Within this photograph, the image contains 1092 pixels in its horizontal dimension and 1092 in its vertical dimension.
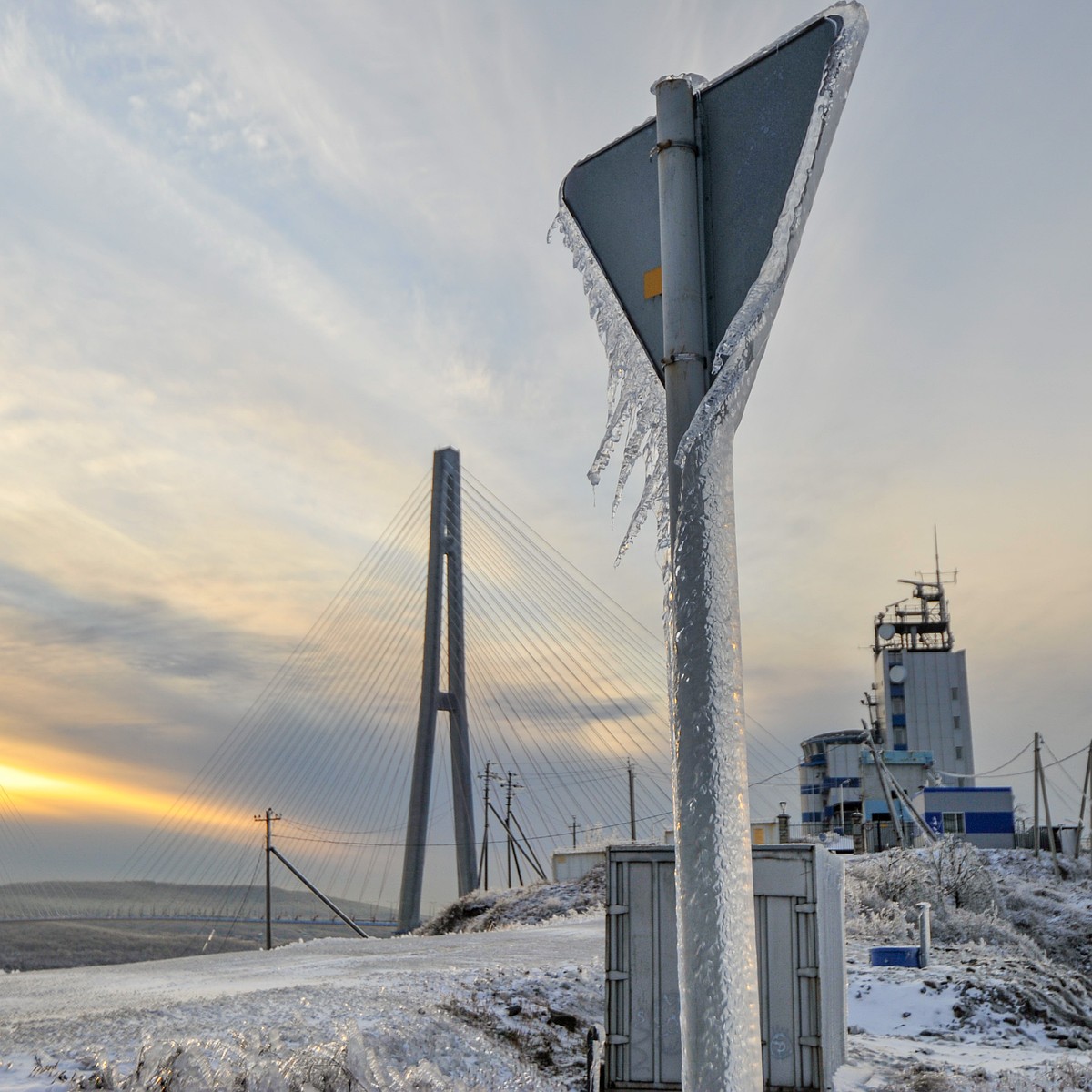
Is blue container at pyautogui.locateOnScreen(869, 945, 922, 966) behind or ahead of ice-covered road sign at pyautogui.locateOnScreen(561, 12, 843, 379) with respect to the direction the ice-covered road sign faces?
ahead

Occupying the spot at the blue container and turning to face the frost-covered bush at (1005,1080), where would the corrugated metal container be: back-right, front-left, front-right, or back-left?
front-right

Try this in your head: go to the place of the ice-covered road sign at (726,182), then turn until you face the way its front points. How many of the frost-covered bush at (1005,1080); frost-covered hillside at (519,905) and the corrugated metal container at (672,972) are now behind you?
0

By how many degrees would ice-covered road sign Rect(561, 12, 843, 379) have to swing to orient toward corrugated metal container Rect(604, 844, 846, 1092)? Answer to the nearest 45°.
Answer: approximately 45° to its left

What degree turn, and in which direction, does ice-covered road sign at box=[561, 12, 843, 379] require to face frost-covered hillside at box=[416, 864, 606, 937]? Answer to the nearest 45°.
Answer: approximately 45° to its left

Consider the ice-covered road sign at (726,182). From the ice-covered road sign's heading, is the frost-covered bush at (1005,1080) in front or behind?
in front

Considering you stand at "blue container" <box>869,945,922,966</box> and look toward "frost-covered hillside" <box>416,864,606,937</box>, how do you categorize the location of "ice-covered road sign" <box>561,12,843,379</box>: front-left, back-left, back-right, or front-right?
back-left

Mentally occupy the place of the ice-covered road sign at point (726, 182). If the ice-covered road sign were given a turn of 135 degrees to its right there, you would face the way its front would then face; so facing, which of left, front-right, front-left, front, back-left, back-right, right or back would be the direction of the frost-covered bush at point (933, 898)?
back

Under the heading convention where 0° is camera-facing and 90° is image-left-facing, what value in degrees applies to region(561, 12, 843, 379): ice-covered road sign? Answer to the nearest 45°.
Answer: approximately 225°
